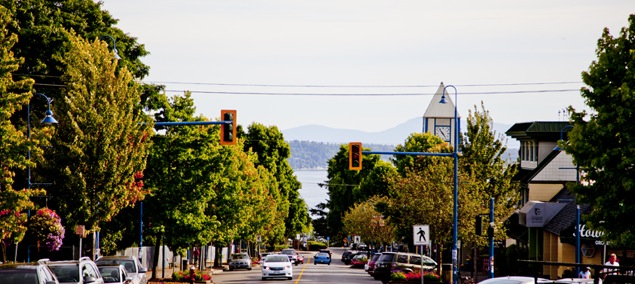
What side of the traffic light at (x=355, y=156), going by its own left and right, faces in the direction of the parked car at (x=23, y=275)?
front

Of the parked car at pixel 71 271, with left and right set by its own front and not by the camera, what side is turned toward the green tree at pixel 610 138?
left

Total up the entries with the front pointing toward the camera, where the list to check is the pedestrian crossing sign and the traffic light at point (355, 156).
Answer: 2

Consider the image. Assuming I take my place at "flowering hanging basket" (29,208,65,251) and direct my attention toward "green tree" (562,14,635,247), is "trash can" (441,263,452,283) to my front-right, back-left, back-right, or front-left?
front-left

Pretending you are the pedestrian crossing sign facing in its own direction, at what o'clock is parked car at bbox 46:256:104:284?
The parked car is roughly at 1 o'clock from the pedestrian crossing sign.

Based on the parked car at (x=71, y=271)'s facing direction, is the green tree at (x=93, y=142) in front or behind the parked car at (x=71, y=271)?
behind

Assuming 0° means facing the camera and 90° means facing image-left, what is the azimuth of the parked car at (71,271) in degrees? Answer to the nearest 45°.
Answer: approximately 45°

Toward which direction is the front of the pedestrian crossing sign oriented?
toward the camera

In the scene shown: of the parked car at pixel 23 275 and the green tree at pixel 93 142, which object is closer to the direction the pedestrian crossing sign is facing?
the parked car

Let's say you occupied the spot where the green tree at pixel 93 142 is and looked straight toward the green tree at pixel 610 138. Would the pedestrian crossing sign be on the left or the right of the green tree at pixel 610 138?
left

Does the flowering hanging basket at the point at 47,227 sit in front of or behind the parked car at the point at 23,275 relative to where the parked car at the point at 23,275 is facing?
behind

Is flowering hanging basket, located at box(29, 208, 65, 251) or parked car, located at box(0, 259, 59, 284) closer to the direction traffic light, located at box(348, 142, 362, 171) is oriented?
the parked car

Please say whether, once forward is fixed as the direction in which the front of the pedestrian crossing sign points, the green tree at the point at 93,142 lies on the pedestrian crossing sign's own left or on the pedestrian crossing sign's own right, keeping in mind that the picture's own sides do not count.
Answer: on the pedestrian crossing sign's own right
